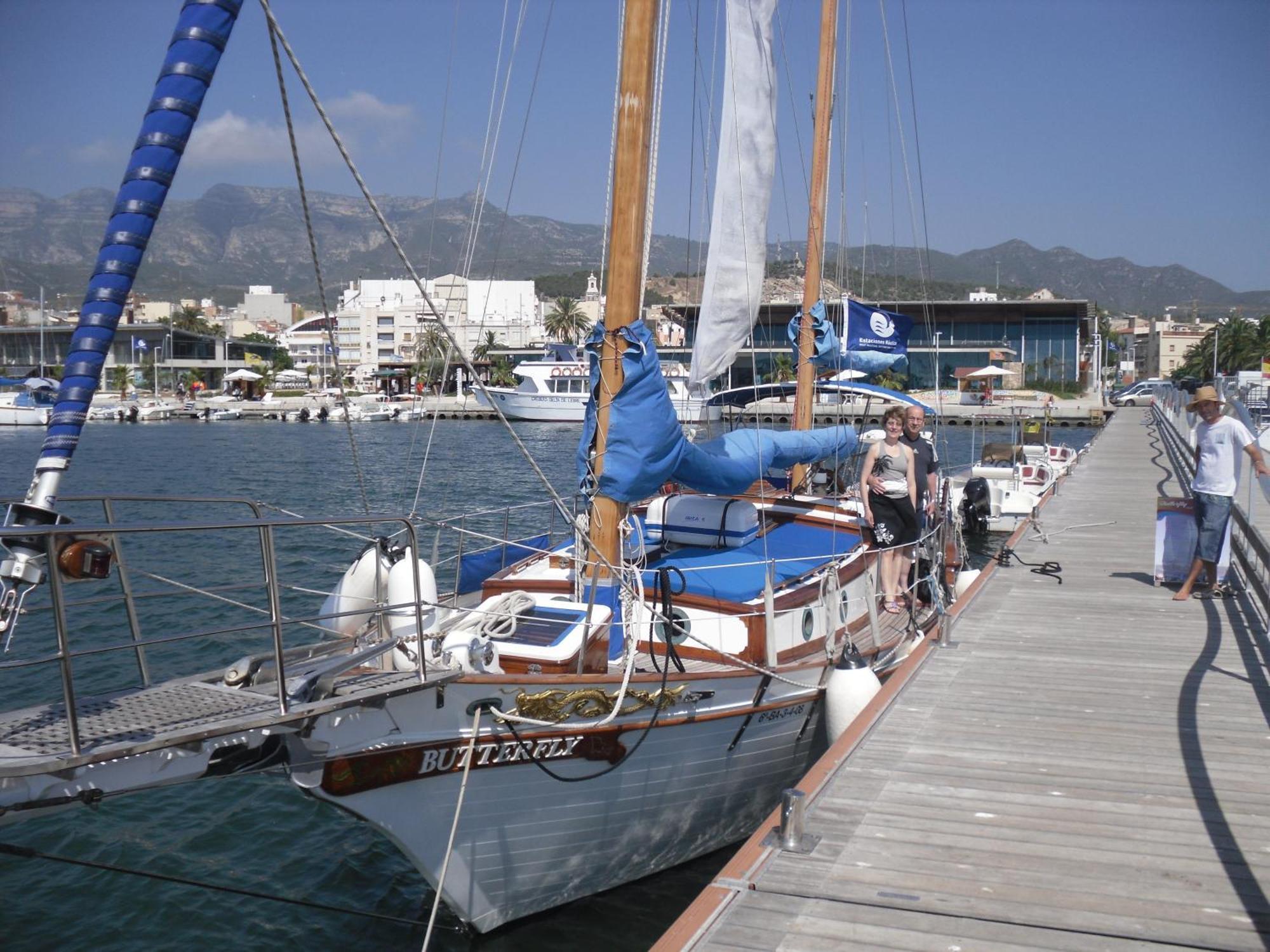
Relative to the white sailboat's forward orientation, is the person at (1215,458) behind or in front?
behind

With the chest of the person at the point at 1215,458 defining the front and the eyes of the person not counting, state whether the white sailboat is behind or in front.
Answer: in front

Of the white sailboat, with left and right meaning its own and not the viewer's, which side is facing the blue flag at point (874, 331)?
back

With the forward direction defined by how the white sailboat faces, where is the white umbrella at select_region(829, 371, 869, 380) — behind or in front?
behind

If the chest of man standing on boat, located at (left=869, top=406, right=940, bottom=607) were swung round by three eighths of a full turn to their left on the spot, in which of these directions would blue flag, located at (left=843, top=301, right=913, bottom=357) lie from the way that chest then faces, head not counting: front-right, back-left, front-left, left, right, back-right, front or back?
front-left

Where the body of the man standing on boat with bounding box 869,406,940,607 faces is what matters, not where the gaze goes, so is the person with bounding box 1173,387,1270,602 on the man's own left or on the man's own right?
on the man's own left

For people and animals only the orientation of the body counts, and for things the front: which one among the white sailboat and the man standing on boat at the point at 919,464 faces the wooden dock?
the man standing on boat
